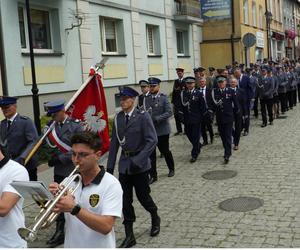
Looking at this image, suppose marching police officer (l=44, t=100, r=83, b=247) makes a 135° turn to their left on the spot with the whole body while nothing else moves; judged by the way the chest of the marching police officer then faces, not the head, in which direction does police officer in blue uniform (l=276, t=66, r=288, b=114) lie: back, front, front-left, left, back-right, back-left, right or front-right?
front-left

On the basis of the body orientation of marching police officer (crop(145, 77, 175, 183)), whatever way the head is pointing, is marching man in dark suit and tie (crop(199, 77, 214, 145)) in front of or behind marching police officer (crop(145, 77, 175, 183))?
behind

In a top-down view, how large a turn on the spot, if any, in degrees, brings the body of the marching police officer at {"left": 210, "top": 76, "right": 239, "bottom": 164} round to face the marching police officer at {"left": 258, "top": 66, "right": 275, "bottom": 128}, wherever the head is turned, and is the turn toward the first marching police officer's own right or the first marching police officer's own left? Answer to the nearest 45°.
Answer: approximately 180°

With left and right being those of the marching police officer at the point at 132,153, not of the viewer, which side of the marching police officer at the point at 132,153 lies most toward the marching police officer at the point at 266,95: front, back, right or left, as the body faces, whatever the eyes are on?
back

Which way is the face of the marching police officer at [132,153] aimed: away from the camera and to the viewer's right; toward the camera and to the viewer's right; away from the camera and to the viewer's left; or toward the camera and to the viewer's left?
toward the camera and to the viewer's left

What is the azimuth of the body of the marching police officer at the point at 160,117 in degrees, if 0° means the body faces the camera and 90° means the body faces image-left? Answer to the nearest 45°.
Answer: approximately 45°

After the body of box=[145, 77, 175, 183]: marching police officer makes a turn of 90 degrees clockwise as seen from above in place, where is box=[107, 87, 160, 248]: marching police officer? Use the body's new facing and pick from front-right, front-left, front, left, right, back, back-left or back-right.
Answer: back-left

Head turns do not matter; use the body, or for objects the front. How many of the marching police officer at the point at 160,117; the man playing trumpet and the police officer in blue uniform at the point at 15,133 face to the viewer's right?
0

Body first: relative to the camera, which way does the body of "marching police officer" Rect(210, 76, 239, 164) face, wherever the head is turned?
toward the camera

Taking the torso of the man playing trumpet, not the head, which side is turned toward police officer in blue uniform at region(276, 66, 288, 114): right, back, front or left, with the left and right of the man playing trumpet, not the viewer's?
back

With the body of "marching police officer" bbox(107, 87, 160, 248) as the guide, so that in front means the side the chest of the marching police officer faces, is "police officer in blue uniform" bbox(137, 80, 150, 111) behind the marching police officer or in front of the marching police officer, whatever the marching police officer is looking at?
behind

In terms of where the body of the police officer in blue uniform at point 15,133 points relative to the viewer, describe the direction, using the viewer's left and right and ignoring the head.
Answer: facing the viewer and to the left of the viewer

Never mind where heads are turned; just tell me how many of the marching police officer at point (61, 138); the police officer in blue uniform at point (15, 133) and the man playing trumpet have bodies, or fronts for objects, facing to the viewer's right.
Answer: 0

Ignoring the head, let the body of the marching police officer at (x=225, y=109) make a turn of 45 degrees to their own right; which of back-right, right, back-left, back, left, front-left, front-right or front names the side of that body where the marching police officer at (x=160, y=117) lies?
front
